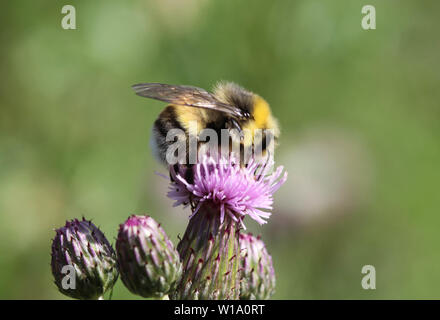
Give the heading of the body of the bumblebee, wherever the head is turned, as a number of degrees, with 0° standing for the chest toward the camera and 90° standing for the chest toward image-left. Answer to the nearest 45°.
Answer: approximately 270°
